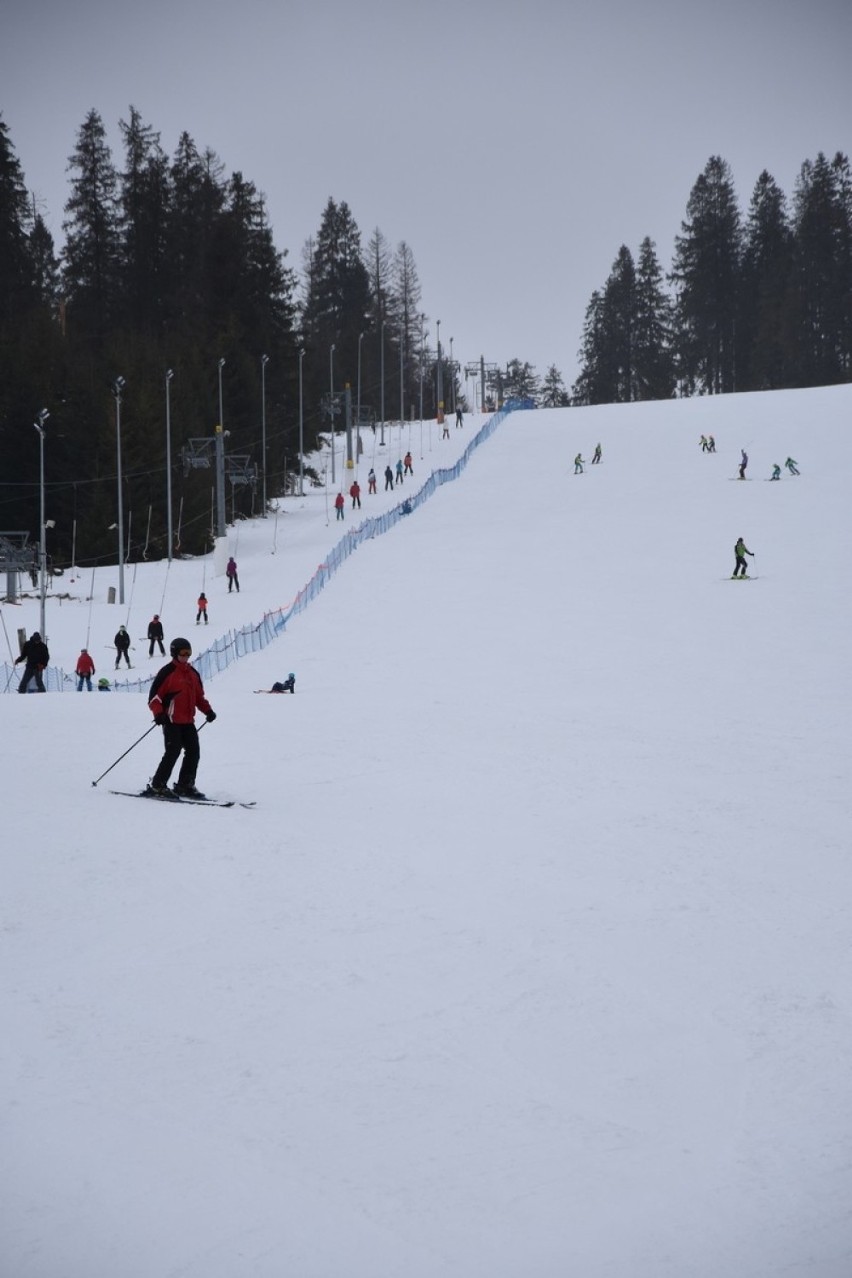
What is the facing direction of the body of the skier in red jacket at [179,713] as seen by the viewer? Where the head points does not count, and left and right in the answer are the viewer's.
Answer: facing the viewer and to the right of the viewer

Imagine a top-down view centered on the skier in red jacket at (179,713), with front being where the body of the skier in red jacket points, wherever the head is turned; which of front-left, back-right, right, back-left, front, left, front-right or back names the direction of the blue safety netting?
back-left

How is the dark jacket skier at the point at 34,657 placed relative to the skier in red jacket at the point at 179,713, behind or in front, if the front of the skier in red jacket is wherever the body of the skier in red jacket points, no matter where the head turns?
behind
